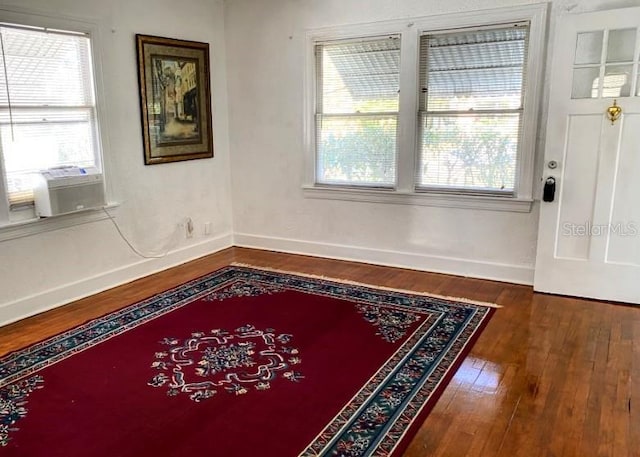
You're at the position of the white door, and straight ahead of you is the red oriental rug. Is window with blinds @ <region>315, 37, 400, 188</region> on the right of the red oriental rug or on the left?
right

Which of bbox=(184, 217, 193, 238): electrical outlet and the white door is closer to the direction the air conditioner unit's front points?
the white door

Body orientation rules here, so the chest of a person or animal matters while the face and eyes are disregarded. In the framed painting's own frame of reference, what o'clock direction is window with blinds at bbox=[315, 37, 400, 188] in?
The window with blinds is roughly at 11 o'clock from the framed painting.

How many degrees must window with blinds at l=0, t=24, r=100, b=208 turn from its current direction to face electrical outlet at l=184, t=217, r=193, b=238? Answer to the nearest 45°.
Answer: approximately 90° to its left

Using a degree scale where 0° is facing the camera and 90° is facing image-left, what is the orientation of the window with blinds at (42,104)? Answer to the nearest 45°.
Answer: approximately 315°

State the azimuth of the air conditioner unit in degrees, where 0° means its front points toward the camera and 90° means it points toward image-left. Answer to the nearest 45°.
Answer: approximately 315°
